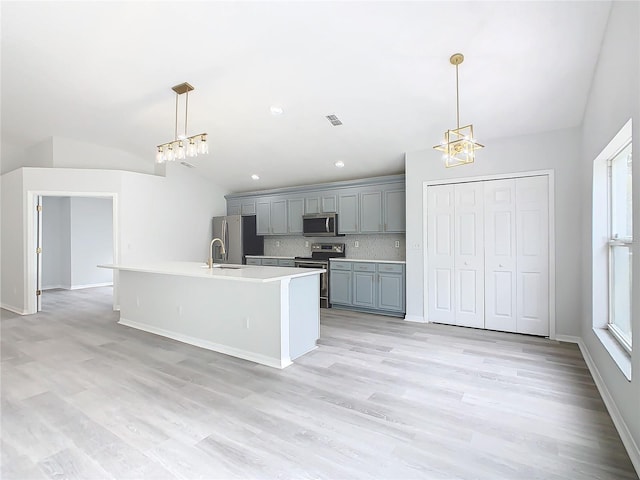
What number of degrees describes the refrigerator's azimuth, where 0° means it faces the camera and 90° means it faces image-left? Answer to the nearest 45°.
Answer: approximately 45°

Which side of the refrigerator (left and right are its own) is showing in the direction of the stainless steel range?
left

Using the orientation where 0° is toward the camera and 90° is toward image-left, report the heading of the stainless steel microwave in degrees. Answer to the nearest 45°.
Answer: approximately 45°

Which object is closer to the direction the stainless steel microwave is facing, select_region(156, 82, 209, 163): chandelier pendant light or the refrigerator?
the chandelier pendant light

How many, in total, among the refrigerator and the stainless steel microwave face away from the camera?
0

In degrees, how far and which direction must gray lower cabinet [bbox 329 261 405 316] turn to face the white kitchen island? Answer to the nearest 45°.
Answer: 0° — it already faces it

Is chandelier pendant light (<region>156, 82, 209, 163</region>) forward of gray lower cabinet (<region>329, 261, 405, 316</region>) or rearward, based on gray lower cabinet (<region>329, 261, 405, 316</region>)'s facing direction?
forward

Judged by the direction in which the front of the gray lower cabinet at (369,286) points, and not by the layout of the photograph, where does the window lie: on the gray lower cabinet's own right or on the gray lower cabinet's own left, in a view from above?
on the gray lower cabinet's own left

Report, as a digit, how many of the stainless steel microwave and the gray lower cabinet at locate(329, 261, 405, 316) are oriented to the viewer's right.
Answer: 0
